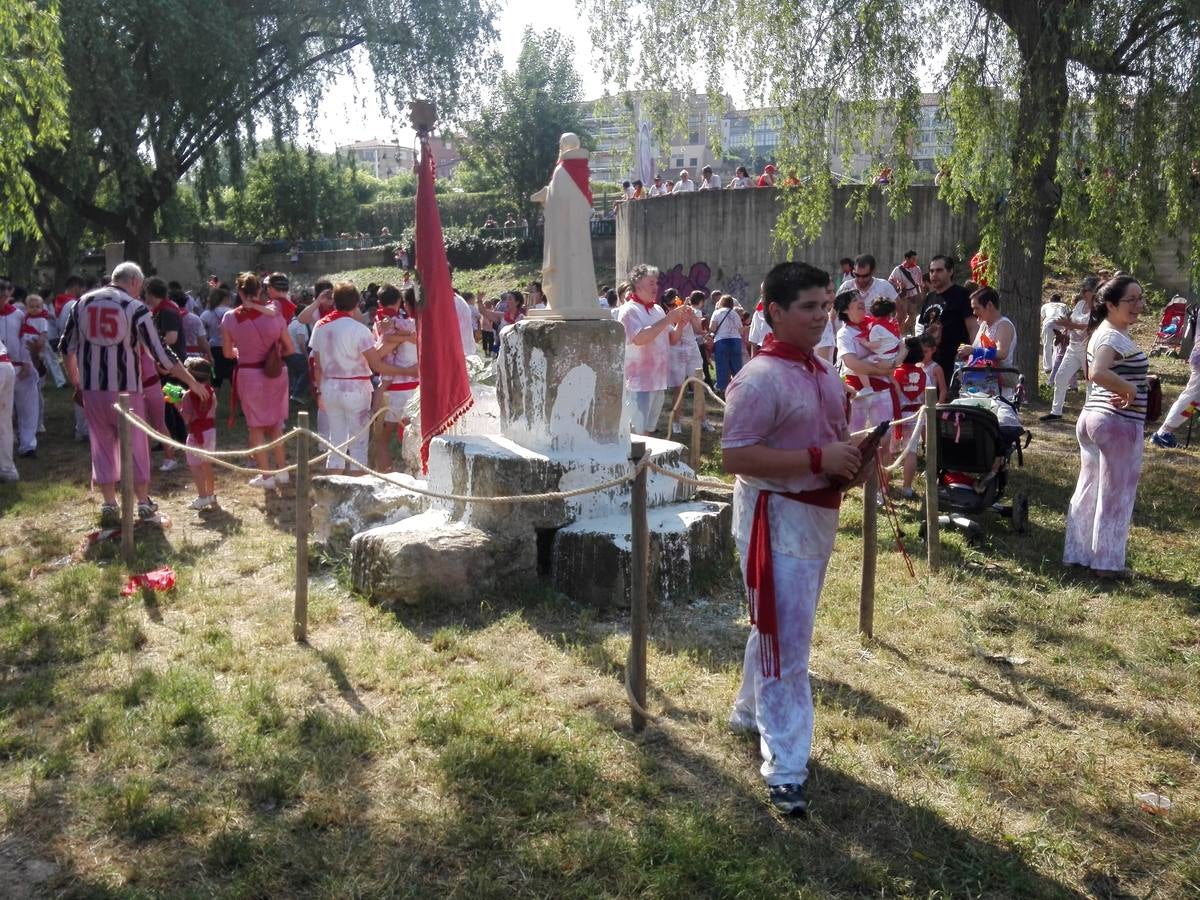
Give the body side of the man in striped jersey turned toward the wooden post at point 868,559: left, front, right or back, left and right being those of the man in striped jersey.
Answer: right

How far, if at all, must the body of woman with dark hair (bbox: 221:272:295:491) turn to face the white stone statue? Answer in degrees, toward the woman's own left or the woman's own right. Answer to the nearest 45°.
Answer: approximately 135° to the woman's own right

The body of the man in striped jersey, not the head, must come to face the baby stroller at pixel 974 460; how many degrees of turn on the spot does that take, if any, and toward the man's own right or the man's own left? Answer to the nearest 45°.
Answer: approximately 90° to the man's own right

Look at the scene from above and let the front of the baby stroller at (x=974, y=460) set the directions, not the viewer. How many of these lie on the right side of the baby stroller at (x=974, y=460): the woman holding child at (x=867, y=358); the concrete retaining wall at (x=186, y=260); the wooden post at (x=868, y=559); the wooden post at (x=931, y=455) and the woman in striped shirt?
2

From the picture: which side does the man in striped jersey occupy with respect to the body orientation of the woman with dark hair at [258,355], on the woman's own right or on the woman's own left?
on the woman's own left

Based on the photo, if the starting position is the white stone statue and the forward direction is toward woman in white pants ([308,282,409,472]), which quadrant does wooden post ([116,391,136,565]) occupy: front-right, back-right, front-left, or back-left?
front-left

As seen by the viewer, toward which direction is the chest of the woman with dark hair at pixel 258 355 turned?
away from the camera

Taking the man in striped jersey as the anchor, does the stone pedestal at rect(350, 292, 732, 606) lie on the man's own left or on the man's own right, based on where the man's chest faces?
on the man's own right

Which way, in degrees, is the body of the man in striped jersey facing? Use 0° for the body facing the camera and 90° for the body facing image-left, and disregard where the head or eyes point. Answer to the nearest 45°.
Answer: approximately 225°

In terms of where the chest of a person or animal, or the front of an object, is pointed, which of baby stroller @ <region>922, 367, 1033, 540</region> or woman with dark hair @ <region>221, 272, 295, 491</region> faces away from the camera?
the woman with dark hair

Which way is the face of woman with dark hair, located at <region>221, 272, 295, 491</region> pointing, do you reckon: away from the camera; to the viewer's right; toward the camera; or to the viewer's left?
away from the camera

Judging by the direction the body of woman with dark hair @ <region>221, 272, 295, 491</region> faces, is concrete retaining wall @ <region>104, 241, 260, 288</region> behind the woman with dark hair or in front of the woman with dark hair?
in front

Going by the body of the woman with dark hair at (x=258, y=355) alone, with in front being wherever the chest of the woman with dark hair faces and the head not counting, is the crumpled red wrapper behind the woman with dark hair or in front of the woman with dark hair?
behind
